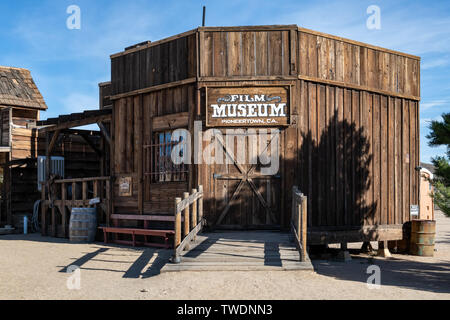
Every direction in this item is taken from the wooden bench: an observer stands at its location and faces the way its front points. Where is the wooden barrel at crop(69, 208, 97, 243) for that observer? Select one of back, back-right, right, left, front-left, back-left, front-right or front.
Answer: right

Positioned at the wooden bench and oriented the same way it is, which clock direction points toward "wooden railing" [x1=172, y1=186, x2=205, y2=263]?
The wooden railing is roughly at 10 o'clock from the wooden bench.

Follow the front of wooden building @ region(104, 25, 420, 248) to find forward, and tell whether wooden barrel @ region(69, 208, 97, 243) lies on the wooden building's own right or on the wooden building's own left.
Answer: on the wooden building's own right

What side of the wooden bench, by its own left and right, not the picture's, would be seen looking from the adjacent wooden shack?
right

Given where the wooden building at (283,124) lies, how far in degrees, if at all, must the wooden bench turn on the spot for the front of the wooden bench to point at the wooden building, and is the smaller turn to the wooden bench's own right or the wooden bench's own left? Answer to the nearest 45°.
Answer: approximately 135° to the wooden bench's own left

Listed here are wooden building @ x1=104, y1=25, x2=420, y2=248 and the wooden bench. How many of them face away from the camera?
0

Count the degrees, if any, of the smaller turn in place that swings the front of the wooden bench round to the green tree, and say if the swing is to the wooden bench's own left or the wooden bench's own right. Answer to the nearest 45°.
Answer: approximately 90° to the wooden bench's own left

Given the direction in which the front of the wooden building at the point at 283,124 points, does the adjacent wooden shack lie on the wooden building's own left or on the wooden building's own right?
on the wooden building's own right

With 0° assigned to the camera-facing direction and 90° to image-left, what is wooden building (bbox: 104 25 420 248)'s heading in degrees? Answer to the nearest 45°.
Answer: approximately 0°
